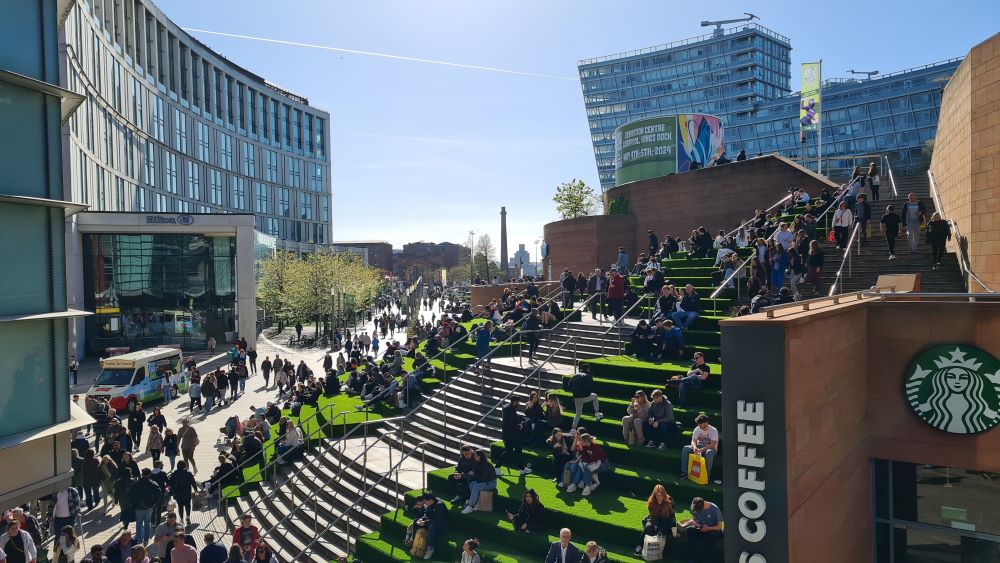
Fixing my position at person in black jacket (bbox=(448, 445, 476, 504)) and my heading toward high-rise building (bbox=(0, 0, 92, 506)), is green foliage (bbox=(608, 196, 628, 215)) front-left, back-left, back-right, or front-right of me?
back-right

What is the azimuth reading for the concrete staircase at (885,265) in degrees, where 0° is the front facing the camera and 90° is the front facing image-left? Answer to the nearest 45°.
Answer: approximately 0°

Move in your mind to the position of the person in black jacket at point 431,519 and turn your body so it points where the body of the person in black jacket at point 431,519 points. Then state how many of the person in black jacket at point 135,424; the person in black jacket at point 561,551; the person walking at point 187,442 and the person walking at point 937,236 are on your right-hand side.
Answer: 2

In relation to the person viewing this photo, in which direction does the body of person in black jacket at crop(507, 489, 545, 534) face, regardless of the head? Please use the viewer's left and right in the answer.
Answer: facing the viewer and to the left of the viewer

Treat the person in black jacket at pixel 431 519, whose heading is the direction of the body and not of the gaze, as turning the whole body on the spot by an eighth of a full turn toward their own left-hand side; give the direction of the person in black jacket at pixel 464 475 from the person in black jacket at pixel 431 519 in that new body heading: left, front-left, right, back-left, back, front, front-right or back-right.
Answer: back-left

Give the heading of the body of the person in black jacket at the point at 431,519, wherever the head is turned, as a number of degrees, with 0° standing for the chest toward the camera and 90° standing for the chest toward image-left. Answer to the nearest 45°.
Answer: approximately 45°

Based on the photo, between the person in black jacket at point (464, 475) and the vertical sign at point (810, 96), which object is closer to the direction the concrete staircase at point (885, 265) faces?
the person in black jacket
